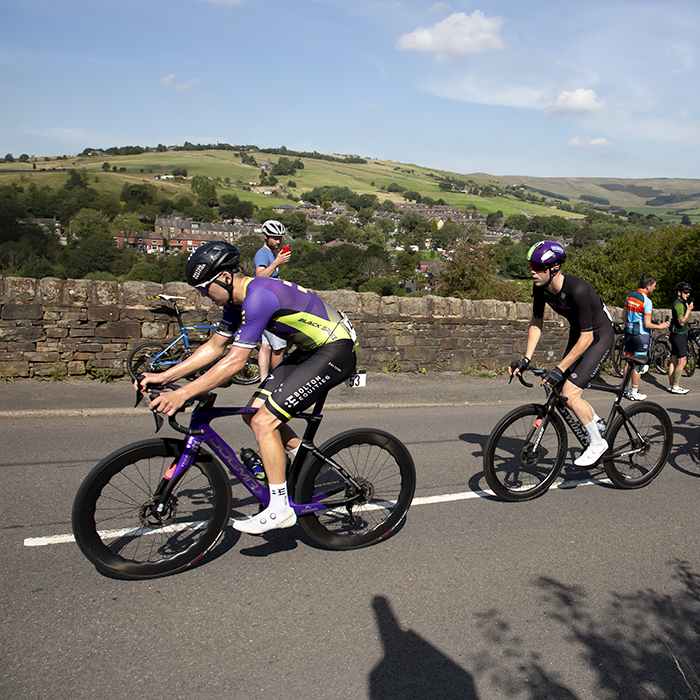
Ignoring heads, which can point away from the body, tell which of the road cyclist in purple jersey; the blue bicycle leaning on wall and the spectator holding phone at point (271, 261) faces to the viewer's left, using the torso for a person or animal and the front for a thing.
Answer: the road cyclist in purple jersey

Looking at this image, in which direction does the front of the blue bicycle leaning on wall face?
to the viewer's right

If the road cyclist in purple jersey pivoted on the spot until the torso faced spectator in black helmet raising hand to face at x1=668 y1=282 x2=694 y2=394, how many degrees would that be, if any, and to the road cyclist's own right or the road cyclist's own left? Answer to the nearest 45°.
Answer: approximately 135° to the road cyclist's own right

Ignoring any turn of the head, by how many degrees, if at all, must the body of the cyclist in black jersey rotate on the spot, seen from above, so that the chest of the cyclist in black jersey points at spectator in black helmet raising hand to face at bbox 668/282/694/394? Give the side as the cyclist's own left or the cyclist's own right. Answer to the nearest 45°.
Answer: approximately 135° to the cyclist's own right

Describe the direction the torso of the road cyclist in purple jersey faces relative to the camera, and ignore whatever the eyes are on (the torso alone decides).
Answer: to the viewer's left

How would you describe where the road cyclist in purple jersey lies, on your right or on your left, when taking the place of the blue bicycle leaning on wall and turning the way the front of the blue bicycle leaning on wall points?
on your right

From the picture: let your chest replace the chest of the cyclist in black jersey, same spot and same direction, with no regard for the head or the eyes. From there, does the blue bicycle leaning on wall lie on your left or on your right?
on your right

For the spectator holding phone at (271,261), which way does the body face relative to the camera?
to the viewer's right

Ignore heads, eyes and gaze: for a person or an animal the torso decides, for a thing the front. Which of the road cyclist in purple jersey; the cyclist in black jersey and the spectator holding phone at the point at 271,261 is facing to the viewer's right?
the spectator holding phone

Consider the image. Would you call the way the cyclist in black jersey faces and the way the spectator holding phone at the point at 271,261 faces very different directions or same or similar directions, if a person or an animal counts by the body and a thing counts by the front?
very different directions
